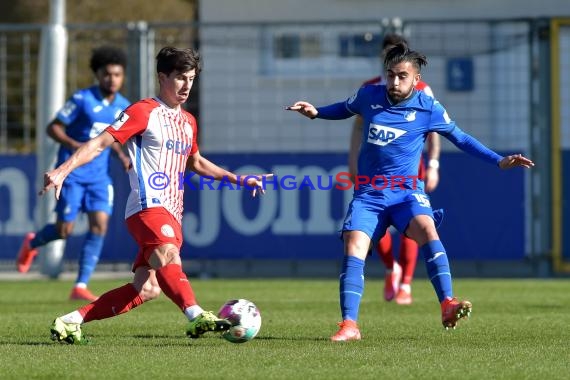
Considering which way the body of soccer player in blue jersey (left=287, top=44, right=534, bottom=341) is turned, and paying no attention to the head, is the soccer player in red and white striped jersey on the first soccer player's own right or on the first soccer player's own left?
on the first soccer player's own right

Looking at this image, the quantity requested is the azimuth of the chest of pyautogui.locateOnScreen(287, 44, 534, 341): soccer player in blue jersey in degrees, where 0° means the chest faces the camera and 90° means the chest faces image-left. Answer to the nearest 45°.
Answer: approximately 0°

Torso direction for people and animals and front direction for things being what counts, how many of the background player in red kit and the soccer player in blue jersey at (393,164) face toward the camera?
2

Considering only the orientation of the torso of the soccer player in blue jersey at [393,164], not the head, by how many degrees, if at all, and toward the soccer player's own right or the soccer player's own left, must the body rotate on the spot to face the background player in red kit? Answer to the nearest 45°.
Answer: approximately 180°

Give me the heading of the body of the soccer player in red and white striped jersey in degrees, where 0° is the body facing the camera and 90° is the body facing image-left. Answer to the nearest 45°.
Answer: approximately 315°

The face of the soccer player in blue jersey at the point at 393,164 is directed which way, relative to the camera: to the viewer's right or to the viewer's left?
to the viewer's left
